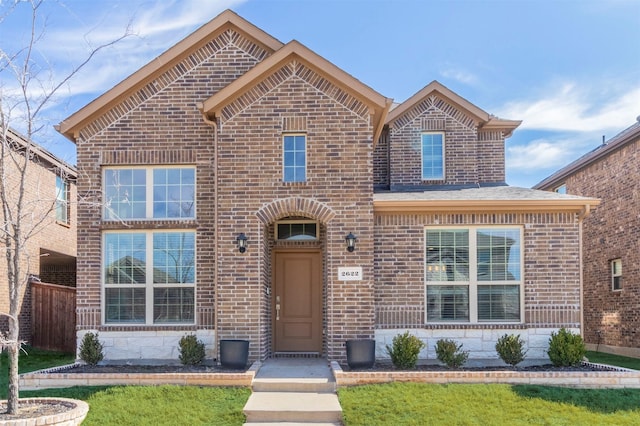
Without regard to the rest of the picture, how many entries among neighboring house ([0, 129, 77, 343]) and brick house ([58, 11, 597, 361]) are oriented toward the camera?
2

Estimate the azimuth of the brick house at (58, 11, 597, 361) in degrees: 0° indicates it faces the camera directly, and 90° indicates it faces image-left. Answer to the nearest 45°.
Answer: approximately 0°

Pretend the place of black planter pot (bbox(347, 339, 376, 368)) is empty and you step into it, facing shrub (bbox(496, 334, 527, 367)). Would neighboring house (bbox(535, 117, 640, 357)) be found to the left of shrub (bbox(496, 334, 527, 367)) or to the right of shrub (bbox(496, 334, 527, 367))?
left

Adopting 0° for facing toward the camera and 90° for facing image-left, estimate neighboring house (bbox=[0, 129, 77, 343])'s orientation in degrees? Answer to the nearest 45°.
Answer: approximately 0°

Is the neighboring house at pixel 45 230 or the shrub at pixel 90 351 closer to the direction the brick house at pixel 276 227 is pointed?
the shrub

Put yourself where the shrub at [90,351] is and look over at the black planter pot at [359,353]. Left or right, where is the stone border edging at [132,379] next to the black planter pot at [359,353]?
right

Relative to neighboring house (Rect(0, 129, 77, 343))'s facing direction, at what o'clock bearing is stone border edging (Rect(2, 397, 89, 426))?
The stone border edging is roughly at 12 o'clock from the neighboring house.

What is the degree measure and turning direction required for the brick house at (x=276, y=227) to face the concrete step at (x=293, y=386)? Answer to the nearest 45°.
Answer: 0° — it already faces it

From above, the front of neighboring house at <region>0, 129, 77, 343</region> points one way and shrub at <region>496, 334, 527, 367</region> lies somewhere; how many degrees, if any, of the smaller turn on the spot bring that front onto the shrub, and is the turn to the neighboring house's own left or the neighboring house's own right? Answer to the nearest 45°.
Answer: approximately 45° to the neighboring house's own left
